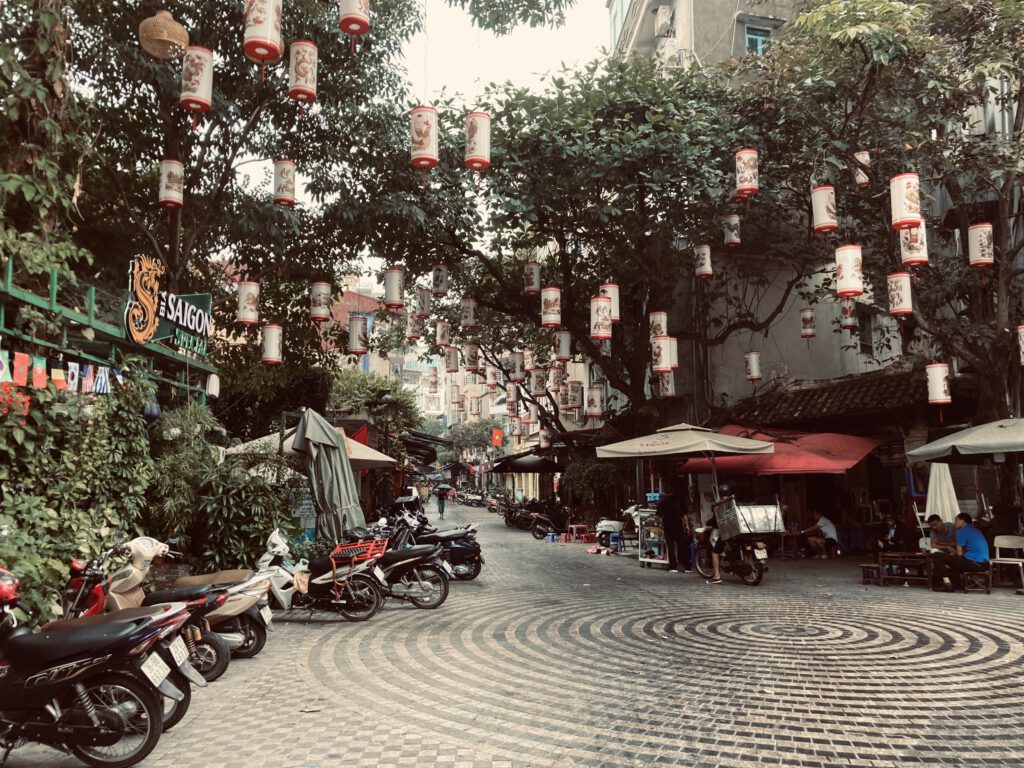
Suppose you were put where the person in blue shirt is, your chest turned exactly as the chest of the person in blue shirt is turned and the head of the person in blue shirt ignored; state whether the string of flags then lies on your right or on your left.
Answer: on your left

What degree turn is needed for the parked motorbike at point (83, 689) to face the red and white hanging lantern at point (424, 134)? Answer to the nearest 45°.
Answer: approximately 90° to its right

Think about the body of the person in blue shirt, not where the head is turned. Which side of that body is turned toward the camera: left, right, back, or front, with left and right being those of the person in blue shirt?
left

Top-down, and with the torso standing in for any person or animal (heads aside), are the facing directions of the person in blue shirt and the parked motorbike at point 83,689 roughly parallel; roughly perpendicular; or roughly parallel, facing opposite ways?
roughly parallel

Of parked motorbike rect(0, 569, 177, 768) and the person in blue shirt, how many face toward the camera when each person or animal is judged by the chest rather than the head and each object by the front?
0

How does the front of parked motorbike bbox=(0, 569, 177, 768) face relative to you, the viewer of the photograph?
facing away from the viewer and to the left of the viewer

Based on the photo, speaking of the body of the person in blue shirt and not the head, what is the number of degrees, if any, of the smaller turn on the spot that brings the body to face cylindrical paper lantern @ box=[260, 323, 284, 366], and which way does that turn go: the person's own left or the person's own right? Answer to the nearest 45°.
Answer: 0° — they already face it

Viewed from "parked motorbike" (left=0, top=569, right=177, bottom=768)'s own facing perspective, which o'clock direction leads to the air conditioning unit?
The air conditioning unit is roughly at 3 o'clock from the parked motorbike.

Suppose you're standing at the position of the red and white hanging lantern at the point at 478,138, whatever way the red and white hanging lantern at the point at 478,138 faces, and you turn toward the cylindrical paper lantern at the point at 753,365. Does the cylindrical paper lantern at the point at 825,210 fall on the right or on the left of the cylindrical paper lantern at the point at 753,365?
right

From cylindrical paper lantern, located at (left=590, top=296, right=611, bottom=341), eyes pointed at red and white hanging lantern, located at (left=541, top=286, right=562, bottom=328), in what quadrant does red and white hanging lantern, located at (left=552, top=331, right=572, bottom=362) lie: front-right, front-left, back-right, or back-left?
front-right

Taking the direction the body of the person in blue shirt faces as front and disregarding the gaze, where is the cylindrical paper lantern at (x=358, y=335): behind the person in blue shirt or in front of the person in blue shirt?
in front

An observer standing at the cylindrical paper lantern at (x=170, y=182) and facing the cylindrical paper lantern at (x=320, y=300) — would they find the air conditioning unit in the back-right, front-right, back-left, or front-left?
front-right

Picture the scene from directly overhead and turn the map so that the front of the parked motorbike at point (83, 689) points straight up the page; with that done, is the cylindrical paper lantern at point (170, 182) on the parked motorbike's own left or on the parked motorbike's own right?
on the parked motorbike's own right
